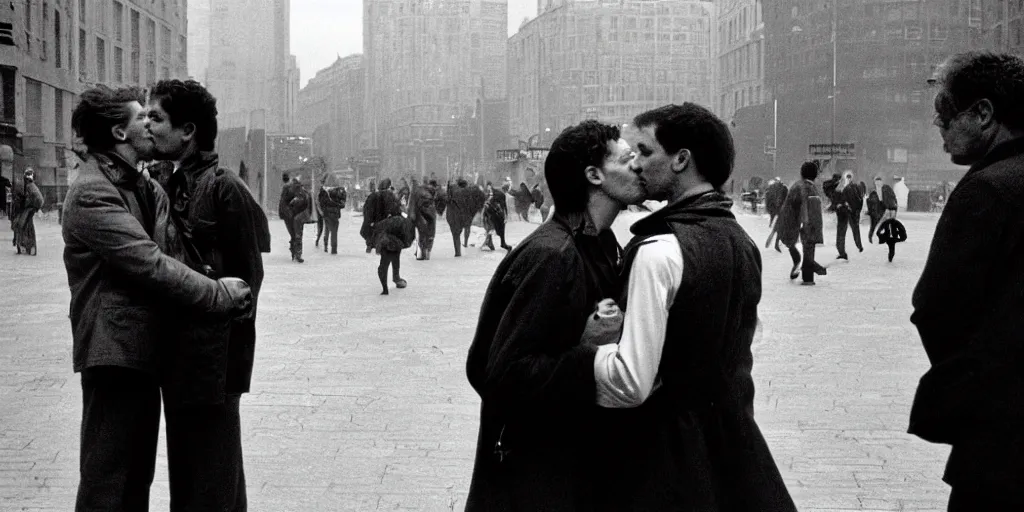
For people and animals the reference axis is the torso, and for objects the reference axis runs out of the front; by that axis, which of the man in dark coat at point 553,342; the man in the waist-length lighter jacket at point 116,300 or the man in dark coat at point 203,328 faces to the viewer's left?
the man in dark coat at point 203,328

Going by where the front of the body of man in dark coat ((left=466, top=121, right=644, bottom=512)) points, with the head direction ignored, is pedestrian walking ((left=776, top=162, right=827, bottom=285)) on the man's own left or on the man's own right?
on the man's own left

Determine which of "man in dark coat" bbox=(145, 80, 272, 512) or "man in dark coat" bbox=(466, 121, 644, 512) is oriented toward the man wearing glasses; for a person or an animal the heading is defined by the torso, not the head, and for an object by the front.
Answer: "man in dark coat" bbox=(466, 121, 644, 512)

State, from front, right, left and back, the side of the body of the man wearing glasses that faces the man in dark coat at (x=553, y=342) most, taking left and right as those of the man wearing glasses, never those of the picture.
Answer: front

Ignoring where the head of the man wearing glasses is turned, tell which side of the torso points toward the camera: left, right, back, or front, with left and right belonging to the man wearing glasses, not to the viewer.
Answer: left

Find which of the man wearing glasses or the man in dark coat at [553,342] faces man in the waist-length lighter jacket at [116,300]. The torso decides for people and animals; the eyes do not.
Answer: the man wearing glasses

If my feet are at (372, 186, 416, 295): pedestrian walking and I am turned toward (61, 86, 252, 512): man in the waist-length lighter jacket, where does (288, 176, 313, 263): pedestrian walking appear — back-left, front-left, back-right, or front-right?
back-right

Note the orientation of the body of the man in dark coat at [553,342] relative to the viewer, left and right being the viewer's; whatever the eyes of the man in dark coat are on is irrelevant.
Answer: facing to the right of the viewer

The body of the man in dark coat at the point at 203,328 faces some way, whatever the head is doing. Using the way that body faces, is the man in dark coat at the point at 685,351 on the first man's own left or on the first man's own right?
on the first man's own left

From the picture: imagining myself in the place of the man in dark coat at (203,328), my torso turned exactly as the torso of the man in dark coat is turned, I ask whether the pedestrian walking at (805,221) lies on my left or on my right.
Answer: on my right

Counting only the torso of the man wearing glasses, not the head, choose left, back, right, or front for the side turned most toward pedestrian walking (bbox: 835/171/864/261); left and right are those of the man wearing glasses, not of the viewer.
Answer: right

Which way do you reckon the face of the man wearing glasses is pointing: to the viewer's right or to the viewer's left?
to the viewer's left

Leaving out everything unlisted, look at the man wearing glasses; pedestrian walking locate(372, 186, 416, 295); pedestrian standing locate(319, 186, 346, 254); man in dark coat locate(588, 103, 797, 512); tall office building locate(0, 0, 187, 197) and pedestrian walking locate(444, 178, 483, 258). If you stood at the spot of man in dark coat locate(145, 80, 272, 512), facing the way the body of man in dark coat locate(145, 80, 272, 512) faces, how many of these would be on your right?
4

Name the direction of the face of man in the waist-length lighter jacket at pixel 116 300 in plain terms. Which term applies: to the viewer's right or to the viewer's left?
to the viewer's right

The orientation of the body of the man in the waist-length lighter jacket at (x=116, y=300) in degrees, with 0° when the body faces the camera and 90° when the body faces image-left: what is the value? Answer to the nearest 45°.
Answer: approximately 270°

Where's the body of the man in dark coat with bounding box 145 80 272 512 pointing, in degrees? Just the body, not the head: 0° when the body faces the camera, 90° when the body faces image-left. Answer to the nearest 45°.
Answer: approximately 90°

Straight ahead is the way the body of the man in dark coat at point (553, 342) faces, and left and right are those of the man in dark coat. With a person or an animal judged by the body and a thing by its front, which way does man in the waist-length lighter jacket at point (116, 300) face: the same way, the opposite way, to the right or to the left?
the same way

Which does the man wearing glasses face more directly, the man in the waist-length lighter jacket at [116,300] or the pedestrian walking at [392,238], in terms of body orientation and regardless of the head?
the man in the waist-length lighter jacket

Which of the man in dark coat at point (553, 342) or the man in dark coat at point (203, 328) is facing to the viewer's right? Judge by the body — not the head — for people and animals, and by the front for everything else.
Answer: the man in dark coat at point (553, 342)
